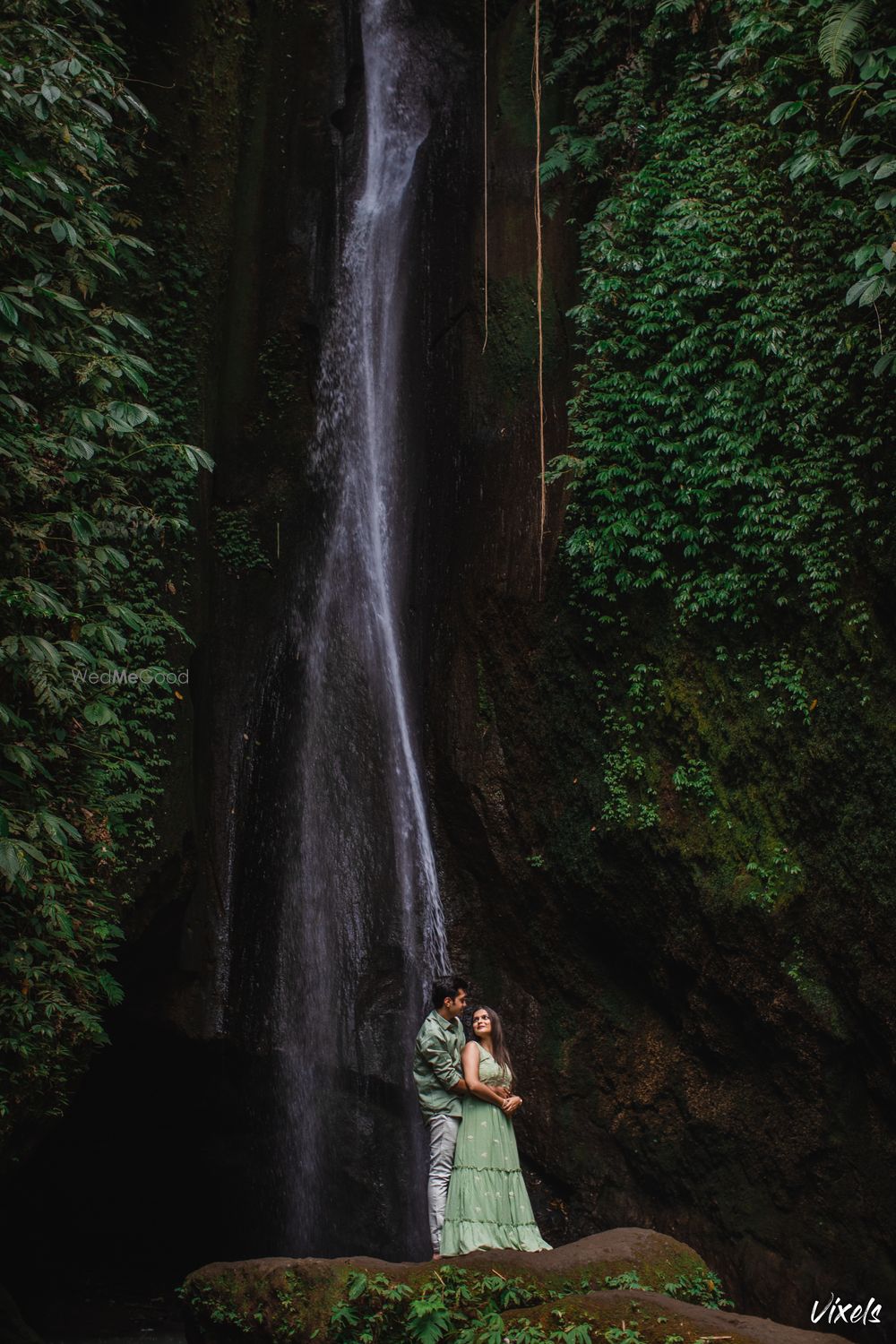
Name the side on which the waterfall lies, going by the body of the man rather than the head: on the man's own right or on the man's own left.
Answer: on the man's own left

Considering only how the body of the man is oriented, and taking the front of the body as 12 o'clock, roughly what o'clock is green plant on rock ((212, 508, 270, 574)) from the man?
The green plant on rock is roughly at 8 o'clock from the man.

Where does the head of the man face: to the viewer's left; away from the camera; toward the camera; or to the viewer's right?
to the viewer's right

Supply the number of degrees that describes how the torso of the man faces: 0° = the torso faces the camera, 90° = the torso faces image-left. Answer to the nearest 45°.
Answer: approximately 270°

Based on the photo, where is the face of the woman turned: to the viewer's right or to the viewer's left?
to the viewer's left
